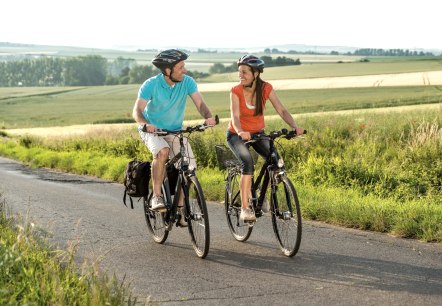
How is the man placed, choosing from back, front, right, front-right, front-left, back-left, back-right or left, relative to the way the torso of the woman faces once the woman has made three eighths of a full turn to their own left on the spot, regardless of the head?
left

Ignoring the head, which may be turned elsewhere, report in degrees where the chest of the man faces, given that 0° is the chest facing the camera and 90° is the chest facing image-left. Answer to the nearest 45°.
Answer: approximately 315°

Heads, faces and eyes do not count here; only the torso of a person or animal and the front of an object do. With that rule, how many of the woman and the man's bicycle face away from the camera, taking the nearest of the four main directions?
0

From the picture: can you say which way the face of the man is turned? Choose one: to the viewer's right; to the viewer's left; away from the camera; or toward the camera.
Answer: to the viewer's right

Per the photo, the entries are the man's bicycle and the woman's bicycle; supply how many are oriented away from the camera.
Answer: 0

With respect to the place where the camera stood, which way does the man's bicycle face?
facing the viewer and to the right of the viewer
